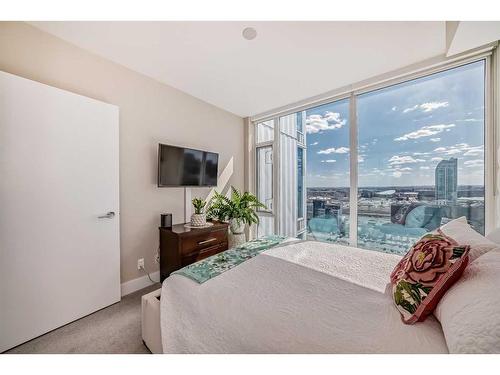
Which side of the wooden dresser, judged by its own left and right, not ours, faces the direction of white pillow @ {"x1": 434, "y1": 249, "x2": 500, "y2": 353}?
front

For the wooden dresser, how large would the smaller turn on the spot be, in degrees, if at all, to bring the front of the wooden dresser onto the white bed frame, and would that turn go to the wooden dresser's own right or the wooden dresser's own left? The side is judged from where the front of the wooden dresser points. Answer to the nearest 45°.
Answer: approximately 45° to the wooden dresser's own right

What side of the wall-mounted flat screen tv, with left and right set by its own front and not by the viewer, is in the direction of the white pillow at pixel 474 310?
front

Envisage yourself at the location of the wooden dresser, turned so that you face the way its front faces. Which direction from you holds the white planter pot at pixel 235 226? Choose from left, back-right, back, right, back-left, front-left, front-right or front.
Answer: left

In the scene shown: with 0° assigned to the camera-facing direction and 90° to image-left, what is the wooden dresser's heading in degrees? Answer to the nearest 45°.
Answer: approximately 315°

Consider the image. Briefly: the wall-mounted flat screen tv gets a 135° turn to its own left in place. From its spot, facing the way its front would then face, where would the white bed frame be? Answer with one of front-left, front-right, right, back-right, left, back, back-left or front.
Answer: back

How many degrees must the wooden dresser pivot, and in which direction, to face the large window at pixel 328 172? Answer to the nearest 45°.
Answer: approximately 45° to its left

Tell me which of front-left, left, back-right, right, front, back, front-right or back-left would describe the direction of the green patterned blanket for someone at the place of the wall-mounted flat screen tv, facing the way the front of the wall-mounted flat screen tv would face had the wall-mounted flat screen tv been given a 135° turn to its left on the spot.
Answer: back

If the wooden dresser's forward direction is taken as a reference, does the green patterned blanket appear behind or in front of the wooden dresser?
in front

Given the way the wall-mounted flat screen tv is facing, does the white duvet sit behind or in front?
in front

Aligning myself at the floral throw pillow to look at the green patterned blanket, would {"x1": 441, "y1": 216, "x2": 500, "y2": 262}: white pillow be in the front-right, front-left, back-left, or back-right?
back-right

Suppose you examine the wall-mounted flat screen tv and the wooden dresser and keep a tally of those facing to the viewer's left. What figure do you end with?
0

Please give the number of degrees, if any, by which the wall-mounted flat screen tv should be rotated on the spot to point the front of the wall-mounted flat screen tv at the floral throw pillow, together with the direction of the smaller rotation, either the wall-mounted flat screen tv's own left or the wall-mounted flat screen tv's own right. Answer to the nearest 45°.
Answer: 0° — it already faces it

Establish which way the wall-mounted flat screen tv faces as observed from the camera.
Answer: facing the viewer and to the right of the viewer

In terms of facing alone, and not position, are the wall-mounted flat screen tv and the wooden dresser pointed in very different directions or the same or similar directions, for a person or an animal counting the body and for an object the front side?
same or similar directions
